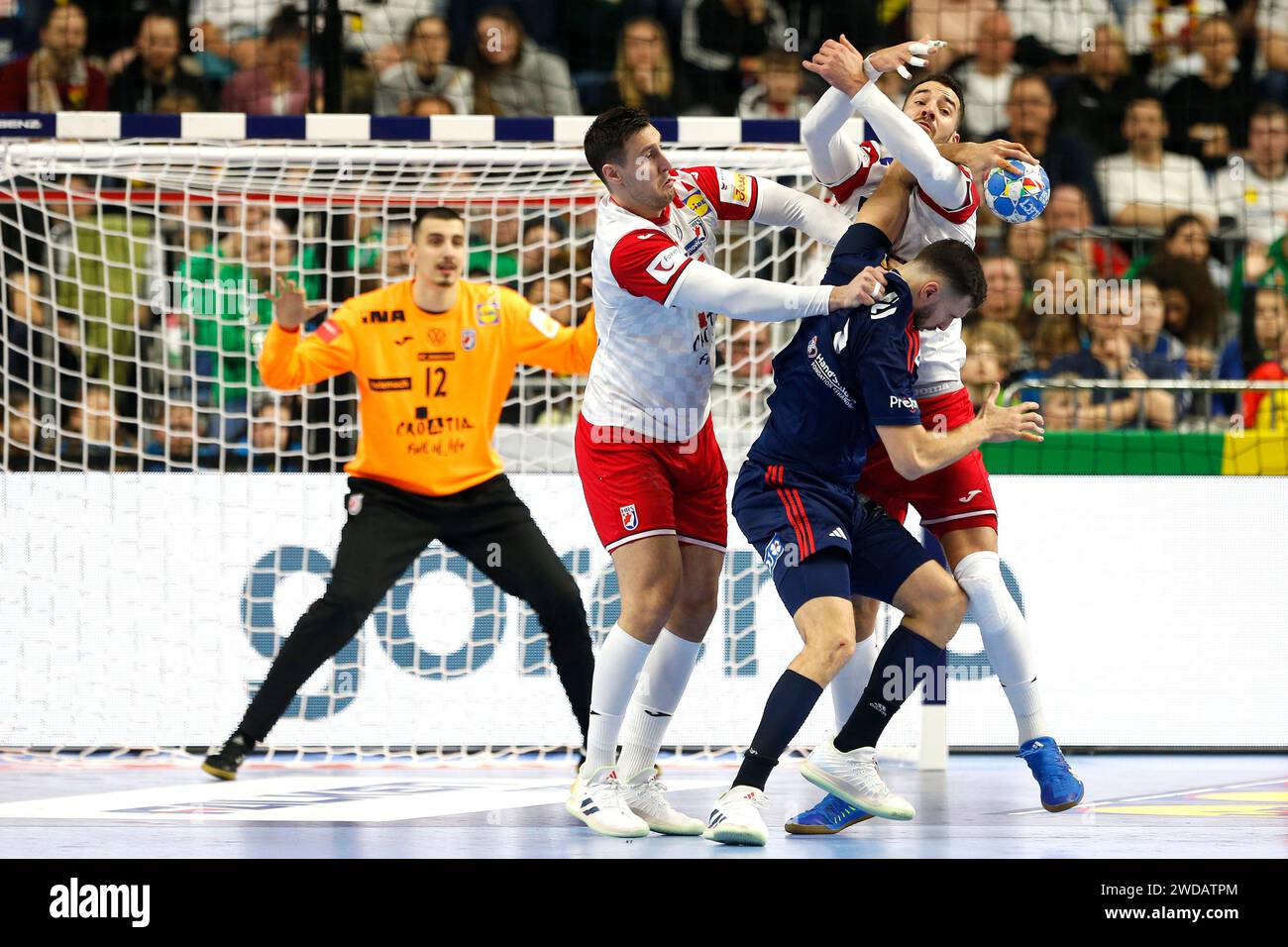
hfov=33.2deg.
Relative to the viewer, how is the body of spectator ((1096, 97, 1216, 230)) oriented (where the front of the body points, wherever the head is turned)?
toward the camera

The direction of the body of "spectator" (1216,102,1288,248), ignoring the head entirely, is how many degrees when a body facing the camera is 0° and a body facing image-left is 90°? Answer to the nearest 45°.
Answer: approximately 0°

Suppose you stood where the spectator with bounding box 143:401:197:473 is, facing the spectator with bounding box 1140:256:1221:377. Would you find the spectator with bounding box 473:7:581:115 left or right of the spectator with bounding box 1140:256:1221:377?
left

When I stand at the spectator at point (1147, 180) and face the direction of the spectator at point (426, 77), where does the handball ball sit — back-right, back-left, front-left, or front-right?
front-left

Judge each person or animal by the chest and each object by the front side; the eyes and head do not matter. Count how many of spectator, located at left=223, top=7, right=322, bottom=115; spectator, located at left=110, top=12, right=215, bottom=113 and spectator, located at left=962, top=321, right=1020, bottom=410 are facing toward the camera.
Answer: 3

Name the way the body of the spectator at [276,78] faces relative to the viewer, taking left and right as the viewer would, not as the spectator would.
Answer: facing the viewer

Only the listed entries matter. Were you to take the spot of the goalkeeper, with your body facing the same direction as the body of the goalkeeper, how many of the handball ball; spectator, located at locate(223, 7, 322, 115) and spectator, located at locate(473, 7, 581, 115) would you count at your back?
2

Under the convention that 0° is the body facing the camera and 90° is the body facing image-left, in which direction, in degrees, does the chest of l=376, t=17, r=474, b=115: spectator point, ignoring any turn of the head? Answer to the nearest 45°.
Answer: approximately 0°

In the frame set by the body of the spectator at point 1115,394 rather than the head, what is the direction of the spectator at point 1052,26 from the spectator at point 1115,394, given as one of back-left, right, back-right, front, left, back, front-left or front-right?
back

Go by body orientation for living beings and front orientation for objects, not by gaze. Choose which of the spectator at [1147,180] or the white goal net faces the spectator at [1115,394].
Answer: the spectator at [1147,180]

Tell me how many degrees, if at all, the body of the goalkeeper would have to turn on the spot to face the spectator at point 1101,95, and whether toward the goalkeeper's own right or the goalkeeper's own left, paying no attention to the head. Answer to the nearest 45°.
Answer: approximately 135° to the goalkeeper's own left

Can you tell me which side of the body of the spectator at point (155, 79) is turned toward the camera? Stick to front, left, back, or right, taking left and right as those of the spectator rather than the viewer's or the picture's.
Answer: front
